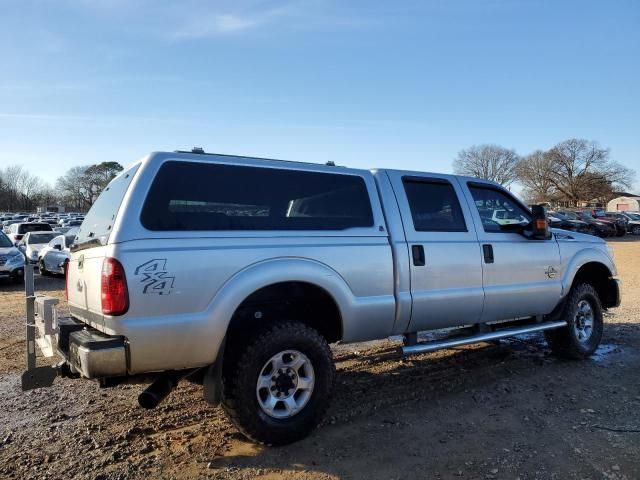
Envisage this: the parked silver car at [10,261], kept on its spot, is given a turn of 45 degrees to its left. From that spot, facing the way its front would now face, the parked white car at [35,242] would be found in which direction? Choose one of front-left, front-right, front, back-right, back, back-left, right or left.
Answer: left

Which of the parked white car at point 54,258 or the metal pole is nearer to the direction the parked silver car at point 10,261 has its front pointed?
the metal pole

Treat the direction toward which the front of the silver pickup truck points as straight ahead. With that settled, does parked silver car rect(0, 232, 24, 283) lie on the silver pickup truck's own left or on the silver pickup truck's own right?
on the silver pickup truck's own left

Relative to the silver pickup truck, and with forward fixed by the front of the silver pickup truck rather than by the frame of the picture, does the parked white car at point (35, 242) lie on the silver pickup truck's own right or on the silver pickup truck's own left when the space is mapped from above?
on the silver pickup truck's own left

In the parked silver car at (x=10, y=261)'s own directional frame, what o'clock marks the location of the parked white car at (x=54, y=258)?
The parked white car is roughly at 9 o'clock from the parked silver car.

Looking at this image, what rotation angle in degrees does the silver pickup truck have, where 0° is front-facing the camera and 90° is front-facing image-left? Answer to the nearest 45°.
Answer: approximately 225°

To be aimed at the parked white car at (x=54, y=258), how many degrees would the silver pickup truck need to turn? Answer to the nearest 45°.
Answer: approximately 90° to its left
